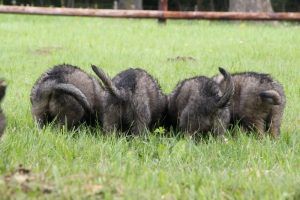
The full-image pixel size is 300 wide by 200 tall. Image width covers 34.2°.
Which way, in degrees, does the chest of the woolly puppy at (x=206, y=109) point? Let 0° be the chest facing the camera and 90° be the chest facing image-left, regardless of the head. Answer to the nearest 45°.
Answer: approximately 135°

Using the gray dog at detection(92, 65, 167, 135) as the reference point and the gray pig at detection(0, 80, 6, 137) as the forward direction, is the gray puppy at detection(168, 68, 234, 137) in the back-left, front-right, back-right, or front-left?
back-left

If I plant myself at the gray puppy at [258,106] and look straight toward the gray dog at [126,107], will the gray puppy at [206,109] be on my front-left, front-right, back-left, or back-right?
front-left

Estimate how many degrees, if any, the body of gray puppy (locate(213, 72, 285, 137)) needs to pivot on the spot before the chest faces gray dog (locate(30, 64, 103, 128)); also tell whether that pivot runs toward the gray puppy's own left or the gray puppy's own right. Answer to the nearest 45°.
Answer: approximately 45° to the gray puppy's own left

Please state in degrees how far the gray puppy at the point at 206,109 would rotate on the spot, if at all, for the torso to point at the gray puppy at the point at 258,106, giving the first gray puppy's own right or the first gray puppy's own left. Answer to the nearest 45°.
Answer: approximately 90° to the first gray puppy's own right

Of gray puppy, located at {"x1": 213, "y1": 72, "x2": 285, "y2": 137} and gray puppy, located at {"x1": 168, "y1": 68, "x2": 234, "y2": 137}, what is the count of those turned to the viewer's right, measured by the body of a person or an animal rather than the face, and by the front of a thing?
0

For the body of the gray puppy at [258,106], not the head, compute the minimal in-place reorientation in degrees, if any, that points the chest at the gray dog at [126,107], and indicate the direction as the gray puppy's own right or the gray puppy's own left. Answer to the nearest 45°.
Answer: approximately 90° to the gray puppy's own left
